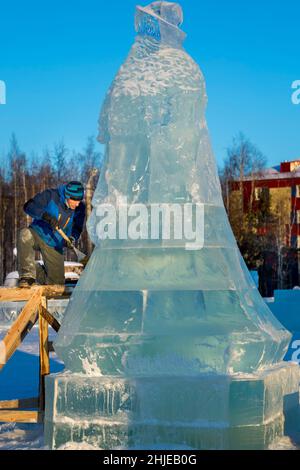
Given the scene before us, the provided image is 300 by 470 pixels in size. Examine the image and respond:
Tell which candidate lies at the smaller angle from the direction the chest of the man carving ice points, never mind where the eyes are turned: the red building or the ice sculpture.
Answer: the ice sculpture

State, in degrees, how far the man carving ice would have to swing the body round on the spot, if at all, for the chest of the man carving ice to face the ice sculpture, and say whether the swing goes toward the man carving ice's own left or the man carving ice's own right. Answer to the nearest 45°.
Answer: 0° — they already face it

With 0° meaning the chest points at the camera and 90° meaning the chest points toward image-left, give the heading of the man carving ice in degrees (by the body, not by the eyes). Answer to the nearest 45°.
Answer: approximately 315°
